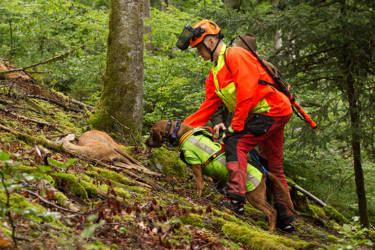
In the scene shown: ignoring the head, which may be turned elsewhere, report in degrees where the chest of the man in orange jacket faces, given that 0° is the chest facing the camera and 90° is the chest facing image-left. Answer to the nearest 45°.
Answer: approximately 90°

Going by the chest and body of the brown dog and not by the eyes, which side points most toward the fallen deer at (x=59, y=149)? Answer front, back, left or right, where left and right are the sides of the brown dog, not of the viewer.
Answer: front

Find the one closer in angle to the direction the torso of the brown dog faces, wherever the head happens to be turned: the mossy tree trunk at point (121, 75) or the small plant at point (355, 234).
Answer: the mossy tree trunk

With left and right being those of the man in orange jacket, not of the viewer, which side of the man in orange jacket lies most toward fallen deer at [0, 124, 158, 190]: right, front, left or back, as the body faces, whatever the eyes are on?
front

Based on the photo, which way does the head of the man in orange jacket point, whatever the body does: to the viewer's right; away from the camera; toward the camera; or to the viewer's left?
to the viewer's left

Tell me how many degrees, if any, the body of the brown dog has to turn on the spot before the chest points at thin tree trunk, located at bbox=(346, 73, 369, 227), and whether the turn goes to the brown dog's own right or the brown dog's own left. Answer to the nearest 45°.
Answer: approximately 135° to the brown dog's own right

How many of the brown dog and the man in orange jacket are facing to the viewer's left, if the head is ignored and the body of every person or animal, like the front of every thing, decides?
2

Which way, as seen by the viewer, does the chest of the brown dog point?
to the viewer's left
